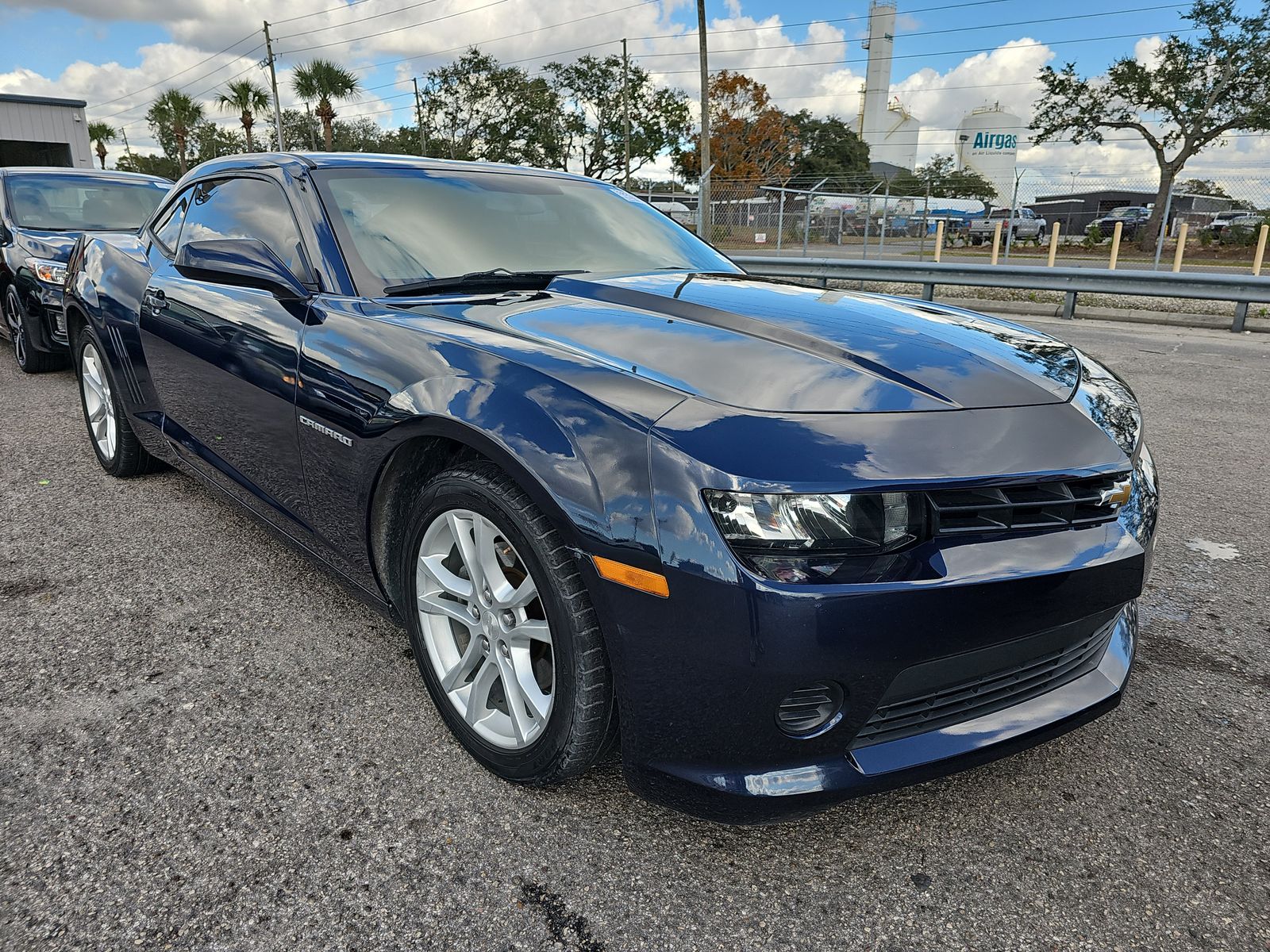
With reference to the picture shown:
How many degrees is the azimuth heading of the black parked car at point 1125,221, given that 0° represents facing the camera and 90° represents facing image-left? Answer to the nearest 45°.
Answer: approximately 45°

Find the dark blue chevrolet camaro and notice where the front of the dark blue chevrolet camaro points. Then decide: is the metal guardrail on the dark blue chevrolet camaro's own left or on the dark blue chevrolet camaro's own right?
on the dark blue chevrolet camaro's own left

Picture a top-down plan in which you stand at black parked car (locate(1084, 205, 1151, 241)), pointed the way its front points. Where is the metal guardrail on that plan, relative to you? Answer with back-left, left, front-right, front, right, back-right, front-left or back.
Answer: front-left

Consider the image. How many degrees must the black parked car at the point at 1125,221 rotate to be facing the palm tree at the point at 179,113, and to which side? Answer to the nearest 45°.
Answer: approximately 45° to its right

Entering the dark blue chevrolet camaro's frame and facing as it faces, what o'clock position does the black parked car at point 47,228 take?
The black parked car is roughly at 6 o'clock from the dark blue chevrolet camaro.

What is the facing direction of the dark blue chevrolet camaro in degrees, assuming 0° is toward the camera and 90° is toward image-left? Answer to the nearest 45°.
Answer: approximately 315°

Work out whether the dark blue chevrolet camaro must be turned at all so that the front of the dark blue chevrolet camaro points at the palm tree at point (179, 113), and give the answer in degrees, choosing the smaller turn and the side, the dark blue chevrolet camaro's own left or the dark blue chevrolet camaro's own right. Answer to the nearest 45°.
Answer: approximately 180°

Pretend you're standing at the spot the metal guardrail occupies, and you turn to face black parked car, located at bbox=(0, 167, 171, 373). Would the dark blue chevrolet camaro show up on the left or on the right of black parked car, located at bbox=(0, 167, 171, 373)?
left

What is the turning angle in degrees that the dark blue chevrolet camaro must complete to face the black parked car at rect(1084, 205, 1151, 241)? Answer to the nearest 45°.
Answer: approximately 90° to its left
